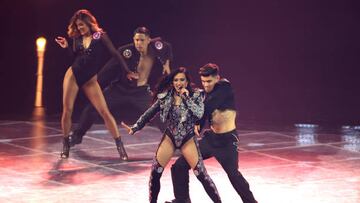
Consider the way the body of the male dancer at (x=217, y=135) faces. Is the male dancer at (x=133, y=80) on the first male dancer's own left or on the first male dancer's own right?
on the first male dancer's own right

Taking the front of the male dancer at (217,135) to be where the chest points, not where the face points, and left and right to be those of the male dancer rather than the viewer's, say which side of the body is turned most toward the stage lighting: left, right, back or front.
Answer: right

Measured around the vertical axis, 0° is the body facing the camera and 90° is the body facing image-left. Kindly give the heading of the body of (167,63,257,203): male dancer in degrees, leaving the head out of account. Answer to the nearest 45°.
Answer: approximately 45°
